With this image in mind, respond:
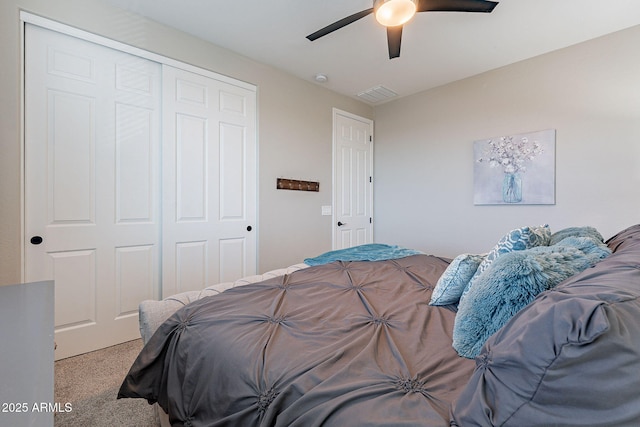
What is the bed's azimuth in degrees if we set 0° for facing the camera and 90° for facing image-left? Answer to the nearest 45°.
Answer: approximately 135°

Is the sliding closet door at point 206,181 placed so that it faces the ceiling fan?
yes

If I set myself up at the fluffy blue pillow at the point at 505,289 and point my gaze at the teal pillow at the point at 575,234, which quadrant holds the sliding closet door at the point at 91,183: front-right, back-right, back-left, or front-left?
back-left

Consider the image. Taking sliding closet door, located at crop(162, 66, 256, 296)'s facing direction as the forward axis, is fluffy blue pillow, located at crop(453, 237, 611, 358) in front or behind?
in front

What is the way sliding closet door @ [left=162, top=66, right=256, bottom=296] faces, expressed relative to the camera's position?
facing the viewer and to the right of the viewer

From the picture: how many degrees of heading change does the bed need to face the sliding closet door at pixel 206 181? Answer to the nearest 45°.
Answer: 0° — it already faces it

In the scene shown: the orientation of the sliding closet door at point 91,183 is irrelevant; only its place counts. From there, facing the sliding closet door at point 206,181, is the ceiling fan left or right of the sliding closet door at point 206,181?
right

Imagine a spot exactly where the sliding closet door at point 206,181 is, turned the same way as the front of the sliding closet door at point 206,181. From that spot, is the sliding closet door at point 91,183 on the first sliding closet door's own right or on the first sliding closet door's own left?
on the first sliding closet door's own right

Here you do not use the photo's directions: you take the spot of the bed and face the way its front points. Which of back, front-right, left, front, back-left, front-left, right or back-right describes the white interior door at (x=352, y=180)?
front-right

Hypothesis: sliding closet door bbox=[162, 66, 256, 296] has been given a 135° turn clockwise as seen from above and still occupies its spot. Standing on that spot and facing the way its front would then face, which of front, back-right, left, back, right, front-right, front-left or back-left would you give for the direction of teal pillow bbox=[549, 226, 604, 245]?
back-left
